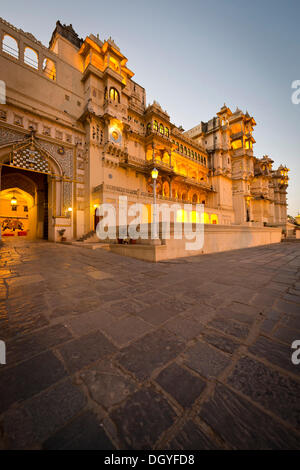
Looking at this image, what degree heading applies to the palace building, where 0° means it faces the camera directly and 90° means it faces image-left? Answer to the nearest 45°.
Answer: approximately 315°
